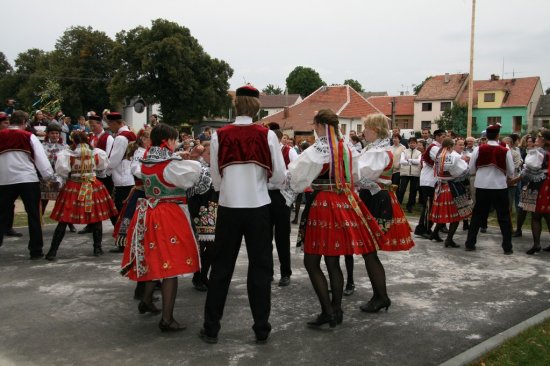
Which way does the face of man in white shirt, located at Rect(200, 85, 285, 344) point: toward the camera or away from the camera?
away from the camera

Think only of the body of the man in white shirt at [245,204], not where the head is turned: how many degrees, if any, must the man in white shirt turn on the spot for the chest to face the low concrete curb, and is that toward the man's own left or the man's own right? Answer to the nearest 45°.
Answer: approximately 90° to the man's own right

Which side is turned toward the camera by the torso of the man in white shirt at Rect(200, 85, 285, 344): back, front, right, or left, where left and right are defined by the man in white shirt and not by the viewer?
back
